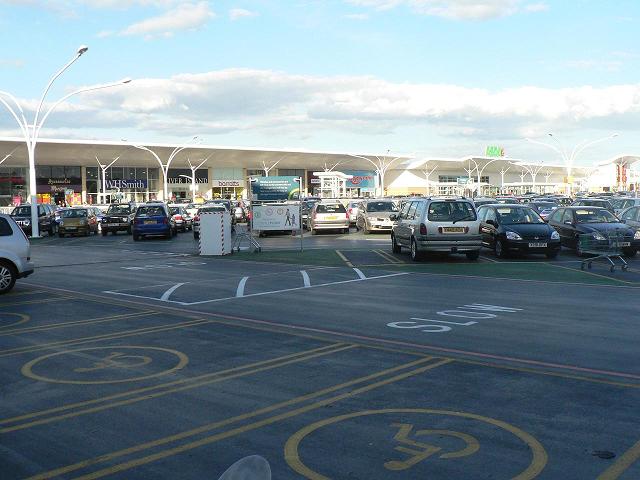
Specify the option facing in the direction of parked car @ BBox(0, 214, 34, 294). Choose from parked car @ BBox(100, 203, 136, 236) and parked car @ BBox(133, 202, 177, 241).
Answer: parked car @ BBox(100, 203, 136, 236)

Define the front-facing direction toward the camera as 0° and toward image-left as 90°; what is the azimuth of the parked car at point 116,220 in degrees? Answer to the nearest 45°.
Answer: approximately 0°

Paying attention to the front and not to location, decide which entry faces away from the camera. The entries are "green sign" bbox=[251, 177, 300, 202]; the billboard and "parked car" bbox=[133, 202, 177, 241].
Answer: the parked car

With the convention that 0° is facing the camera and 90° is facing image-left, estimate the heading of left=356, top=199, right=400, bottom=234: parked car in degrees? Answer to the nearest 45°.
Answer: approximately 315°

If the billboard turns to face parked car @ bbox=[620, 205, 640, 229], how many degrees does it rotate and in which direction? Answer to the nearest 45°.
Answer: approximately 45° to its left

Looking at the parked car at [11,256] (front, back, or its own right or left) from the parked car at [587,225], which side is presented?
back

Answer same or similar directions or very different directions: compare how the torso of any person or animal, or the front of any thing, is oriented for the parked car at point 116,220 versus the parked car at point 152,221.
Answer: very different directions

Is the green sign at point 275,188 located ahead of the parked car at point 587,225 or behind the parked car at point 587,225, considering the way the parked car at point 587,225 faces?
behind

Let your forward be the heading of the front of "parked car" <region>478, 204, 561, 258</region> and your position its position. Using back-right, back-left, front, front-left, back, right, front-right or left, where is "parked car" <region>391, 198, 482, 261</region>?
right

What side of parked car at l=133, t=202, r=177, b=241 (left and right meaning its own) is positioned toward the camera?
back

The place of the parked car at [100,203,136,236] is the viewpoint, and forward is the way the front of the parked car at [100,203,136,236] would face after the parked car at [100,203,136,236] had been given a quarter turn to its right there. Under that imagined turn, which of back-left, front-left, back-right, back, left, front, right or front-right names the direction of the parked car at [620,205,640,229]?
back-left
